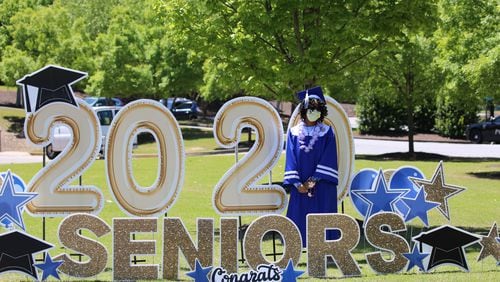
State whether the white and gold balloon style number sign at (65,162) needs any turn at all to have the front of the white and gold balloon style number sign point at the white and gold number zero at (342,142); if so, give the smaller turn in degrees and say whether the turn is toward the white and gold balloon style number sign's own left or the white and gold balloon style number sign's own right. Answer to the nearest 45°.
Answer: approximately 90° to the white and gold balloon style number sign's own left

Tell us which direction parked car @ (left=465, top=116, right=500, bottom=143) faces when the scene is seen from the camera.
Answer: facing to the left of the viewer

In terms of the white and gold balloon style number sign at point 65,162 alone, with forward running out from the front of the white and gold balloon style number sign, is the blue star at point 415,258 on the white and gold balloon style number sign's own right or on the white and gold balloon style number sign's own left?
on the white and gold balloon style number sign's own left

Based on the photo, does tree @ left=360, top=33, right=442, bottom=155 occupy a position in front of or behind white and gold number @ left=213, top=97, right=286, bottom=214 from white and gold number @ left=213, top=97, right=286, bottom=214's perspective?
behind

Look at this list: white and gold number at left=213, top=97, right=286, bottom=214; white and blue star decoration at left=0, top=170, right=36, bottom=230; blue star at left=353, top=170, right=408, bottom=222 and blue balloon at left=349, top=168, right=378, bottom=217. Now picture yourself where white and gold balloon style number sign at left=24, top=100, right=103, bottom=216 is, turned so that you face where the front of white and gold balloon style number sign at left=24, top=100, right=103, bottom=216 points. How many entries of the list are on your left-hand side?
3

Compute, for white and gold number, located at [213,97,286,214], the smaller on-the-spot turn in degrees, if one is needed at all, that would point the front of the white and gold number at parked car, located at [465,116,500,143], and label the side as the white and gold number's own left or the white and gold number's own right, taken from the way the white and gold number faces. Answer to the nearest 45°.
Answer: approximately 135° to the white and gold number's own left
